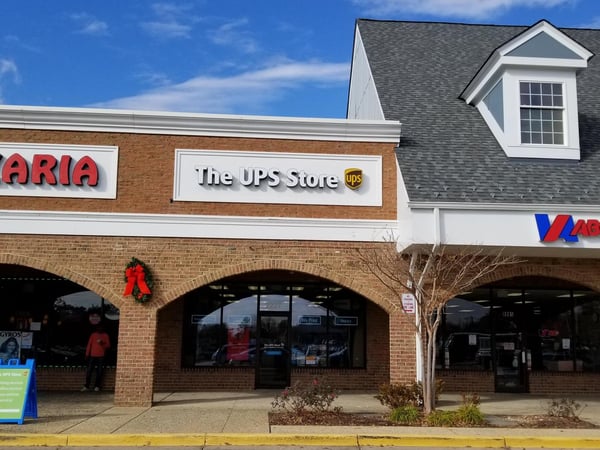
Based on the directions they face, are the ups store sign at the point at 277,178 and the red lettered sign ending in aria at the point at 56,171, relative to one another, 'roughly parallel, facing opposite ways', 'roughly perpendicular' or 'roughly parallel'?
roughly parallel

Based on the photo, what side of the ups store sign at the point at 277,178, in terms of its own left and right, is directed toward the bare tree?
left

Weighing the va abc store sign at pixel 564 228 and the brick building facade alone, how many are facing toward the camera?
2

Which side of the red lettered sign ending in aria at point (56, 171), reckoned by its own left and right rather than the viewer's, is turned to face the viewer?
front

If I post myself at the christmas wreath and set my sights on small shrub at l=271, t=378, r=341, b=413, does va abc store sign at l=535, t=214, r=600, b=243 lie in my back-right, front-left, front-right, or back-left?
front-left

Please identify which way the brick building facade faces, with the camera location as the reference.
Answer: facing the viewer

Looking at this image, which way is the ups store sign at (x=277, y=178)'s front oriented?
toward the camera

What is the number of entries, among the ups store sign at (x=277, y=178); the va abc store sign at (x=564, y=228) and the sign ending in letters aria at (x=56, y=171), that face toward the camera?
3

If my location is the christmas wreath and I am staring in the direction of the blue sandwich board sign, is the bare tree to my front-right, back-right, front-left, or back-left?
back-left
